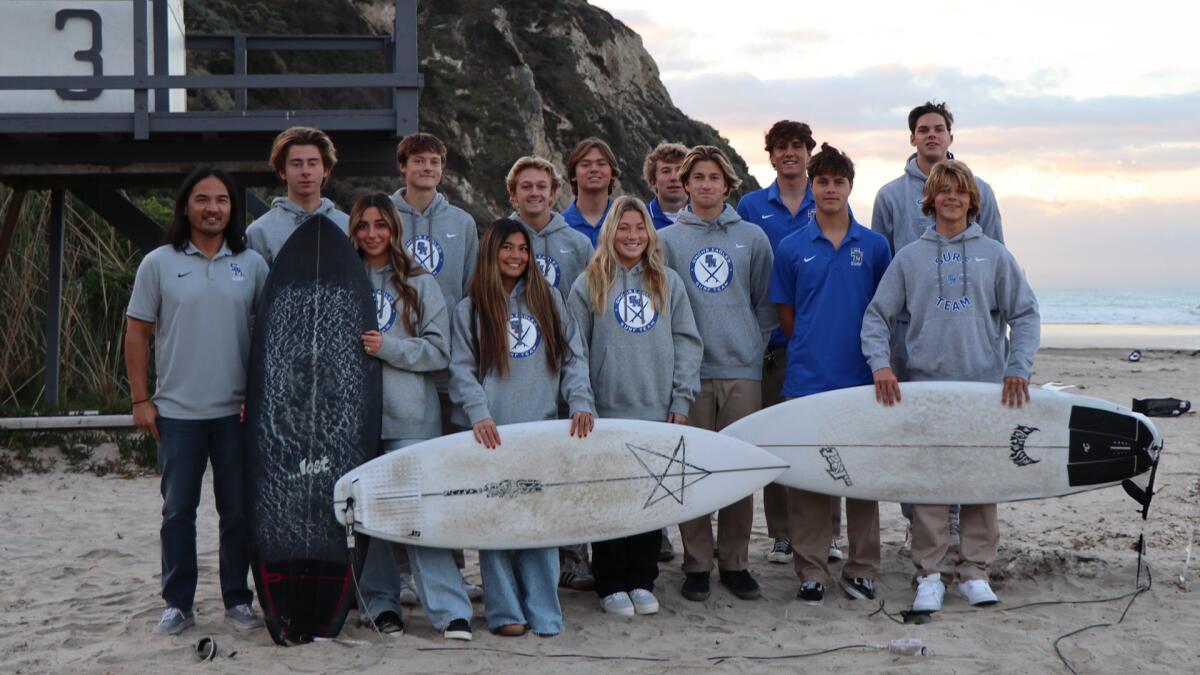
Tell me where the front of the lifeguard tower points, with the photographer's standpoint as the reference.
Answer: facing to the right of the viewer

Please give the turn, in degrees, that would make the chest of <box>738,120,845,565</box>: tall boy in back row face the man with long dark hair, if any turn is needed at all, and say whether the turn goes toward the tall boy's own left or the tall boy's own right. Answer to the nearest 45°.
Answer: approximately 45° to the tall boy's own right

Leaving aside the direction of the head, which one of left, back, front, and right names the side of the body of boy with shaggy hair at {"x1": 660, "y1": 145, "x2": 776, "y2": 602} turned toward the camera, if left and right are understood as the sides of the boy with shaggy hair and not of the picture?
front

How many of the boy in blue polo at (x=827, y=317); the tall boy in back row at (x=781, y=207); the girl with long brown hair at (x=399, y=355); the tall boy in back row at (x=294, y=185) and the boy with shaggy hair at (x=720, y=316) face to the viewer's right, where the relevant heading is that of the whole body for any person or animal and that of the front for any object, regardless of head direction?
0

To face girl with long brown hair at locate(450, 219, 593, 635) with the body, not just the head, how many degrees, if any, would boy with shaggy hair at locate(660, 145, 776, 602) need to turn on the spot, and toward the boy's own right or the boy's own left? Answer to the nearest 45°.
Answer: approximately 45° to the boy's own right

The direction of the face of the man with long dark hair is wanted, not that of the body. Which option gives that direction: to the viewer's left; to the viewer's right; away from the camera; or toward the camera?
toward the camera

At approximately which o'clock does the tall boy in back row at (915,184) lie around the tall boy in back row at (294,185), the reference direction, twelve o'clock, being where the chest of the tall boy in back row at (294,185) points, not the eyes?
the tall boy in back row at (915,184) is roughly at 9 o'clock from the tall boy in back row at (294,185).

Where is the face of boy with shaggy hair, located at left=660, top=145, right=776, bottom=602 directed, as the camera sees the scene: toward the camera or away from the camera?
toward the camera

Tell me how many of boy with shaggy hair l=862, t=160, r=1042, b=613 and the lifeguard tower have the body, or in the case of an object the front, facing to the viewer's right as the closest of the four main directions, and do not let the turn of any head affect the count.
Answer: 1

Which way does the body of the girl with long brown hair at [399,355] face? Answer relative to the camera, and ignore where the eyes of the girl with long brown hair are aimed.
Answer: toward the camera

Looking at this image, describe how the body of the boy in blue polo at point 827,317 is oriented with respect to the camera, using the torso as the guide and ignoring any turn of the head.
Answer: toward the camera

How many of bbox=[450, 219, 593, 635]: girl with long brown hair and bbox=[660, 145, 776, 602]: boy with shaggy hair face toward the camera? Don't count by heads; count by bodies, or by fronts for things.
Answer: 2

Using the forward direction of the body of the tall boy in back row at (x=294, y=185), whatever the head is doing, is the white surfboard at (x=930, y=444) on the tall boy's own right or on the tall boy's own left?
on the tall boy's own left

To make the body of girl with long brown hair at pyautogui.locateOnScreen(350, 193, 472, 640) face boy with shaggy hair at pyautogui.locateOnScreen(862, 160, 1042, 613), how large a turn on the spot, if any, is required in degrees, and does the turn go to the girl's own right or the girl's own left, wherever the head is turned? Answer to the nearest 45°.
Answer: approximately 90° to the girl's own left

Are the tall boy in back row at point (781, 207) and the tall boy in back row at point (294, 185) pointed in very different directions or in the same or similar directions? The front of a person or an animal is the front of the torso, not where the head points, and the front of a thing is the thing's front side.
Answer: same or similar directions
